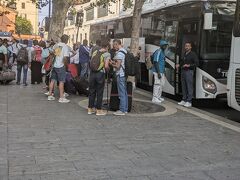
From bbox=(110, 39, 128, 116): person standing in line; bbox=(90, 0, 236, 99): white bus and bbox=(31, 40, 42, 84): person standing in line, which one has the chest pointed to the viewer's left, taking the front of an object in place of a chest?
bbox=(110, 39, 128, 116): person standing in line

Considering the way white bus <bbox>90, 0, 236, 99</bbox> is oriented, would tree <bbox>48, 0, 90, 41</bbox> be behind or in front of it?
behind

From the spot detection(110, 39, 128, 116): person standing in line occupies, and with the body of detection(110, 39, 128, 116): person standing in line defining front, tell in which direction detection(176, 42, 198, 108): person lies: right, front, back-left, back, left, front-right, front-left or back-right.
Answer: back-right

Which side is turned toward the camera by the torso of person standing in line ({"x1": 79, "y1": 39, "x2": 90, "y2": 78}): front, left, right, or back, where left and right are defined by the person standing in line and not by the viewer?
back

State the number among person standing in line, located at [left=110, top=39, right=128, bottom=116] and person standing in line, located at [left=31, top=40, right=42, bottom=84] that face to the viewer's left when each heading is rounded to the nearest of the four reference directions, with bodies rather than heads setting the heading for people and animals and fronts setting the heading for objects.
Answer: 1

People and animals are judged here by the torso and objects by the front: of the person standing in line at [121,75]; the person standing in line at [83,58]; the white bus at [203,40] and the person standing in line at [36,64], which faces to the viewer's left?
the person standing in line at [121,75]

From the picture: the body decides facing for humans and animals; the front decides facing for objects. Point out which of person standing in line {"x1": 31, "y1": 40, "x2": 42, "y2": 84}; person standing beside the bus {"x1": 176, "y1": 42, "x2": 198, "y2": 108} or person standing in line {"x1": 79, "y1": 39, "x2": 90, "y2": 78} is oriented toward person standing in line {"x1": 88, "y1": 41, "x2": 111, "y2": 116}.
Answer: person standing beside the bus {"x1": 176, "y1": 42, "x2": 198, "y2": 108}

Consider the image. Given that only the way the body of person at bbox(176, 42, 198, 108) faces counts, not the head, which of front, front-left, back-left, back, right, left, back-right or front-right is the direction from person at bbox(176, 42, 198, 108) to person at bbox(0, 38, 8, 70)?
right

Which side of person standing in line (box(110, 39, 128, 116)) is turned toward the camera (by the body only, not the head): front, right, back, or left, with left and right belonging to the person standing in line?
left

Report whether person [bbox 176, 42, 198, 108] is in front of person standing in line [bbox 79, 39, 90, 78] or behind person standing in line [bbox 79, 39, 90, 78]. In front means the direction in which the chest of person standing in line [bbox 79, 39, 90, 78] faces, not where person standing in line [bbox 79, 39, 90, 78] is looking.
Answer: behind

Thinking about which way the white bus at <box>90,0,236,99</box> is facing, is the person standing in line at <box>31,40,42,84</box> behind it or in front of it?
behind

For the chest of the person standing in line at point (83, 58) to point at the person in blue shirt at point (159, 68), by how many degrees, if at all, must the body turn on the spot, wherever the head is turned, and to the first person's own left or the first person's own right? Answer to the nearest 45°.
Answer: approximately 135° to the first person's own right
